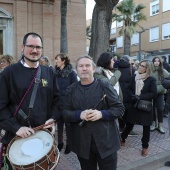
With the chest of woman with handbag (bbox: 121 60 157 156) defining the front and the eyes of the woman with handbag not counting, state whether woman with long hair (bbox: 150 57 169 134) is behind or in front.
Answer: behind

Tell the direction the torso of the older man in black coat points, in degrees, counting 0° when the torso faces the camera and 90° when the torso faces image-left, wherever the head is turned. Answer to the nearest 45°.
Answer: approximately 0°

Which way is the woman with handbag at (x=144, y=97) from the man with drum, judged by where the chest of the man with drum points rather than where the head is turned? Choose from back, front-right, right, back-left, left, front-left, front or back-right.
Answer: back-left

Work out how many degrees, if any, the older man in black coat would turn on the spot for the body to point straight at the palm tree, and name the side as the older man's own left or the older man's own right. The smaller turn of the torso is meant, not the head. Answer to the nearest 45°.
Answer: approximately 180°

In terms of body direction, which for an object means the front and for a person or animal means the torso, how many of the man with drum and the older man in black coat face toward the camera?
2
